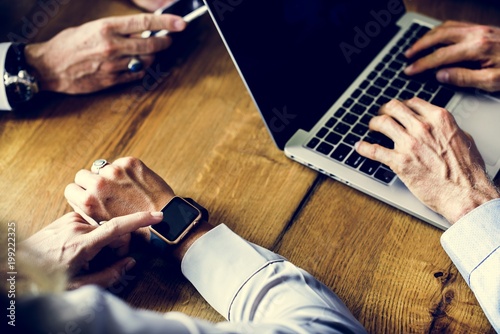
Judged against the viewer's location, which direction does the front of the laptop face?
facing the viewer and to the right of the viewer
